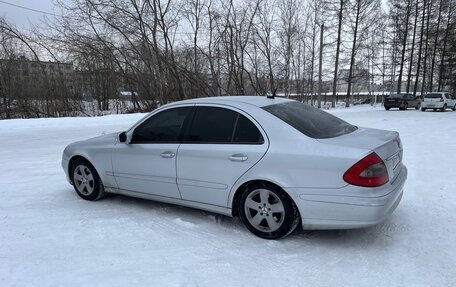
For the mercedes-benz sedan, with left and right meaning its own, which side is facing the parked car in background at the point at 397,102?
right

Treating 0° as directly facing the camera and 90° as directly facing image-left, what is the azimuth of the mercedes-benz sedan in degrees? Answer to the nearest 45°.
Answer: approximately 135°

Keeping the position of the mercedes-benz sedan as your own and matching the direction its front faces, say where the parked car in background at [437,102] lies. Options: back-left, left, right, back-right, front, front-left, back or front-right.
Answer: right
